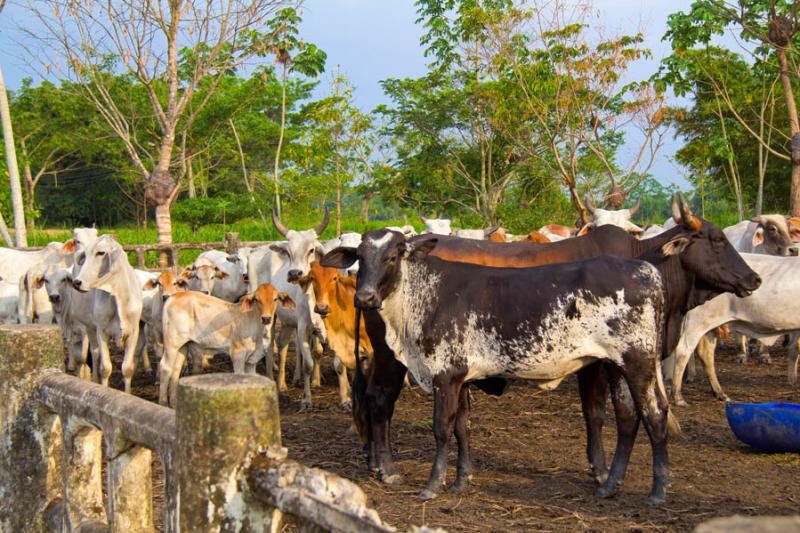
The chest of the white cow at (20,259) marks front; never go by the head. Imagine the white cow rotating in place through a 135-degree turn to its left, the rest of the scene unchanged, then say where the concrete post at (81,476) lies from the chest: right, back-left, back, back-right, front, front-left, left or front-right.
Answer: back-left

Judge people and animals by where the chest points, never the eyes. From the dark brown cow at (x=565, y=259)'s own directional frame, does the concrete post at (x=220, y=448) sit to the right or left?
on its right

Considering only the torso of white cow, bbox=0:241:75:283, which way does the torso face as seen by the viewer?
to the viewer's right

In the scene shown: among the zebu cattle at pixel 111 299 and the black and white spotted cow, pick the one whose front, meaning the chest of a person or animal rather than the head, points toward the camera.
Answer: the zebu cattle

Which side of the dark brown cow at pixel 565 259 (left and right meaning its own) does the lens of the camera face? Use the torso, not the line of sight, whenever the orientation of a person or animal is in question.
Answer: right

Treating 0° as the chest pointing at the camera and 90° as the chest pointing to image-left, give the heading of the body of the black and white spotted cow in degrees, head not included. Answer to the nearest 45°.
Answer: approximately 90°

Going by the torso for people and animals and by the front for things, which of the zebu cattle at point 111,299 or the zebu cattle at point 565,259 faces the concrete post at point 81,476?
the zebu cattle at point 111,299

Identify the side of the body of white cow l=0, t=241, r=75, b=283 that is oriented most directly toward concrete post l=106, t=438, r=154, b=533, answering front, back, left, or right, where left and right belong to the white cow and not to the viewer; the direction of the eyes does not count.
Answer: right

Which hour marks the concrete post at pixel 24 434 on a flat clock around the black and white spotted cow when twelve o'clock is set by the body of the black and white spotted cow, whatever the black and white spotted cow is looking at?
The concrete post is roughly at 11 o'clock from the black and white spotted cow.

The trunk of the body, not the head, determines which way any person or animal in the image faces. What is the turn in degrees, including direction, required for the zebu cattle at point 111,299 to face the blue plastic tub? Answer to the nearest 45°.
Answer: approximately 45° to its left

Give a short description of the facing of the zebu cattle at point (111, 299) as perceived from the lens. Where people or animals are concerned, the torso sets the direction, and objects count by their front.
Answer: facing the viewer

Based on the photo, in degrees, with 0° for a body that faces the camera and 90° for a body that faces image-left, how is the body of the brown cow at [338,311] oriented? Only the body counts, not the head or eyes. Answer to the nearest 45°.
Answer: approximately 45°

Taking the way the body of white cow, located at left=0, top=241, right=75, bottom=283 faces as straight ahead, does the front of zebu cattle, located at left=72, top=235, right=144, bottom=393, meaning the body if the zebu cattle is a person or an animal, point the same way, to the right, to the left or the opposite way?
to the right

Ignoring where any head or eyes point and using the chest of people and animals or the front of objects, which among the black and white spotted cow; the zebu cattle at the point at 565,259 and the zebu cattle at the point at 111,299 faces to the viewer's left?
the black and white spotted cow
